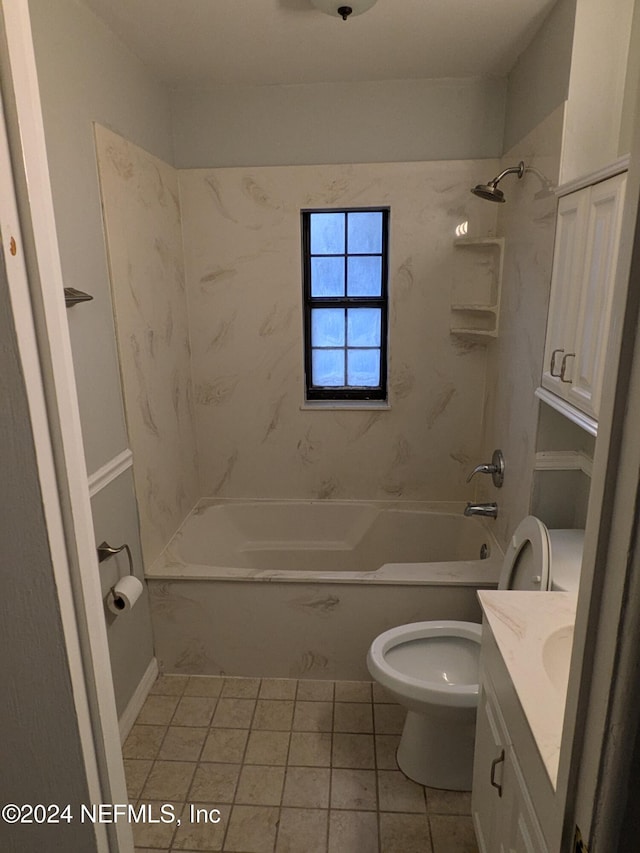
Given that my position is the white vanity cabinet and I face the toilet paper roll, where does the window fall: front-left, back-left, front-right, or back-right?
front-right

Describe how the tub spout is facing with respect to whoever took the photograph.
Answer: facing to the left of the viewer

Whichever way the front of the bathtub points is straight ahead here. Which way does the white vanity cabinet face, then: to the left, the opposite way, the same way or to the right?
to the right

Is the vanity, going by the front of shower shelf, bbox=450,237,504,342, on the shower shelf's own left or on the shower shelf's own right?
on the shower shelf's own left

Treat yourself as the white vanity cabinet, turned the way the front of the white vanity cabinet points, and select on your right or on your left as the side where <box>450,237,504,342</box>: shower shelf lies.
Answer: on your right

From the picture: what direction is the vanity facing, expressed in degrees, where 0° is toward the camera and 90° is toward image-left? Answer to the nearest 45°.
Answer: approximately 90°

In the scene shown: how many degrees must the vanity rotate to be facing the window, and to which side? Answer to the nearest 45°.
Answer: approximately 45° to its right

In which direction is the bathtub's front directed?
toward the camera

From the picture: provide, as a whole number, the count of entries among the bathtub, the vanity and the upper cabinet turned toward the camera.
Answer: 1

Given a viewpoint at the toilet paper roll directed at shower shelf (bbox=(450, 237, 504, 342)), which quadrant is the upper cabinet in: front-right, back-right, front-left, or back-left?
front-right

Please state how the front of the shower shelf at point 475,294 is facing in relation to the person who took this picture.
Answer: facing the viewer and to the left of the viewer

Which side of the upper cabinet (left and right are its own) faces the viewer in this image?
left
